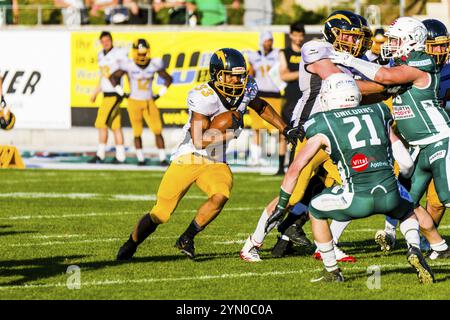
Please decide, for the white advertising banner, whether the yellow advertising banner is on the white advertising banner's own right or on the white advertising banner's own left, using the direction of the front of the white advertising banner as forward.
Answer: on the white advertising banner's own left

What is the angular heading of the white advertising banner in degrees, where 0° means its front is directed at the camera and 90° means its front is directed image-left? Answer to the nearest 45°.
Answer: approximately 0°

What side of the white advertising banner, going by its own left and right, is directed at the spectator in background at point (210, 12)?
left

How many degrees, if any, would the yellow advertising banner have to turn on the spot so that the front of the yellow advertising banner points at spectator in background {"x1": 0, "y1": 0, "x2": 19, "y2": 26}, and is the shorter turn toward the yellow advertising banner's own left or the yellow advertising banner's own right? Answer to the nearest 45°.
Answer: approximately 135° to the yellow advertising banner's own right

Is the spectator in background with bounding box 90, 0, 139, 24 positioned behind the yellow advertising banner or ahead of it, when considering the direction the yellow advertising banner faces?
behind

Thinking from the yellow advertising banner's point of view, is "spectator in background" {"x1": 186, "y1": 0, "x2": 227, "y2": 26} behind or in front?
behind

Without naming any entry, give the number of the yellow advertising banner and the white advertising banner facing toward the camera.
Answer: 2

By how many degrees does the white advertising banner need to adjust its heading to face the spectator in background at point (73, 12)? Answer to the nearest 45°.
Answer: approximately 135° to its left
